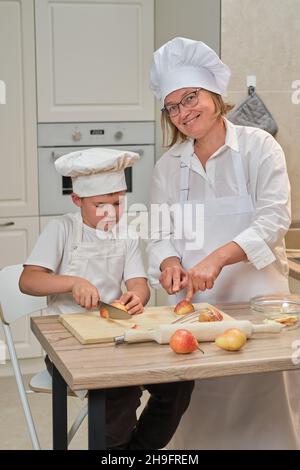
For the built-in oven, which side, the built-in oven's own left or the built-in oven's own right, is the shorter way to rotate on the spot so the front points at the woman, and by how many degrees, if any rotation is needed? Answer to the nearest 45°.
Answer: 0° — it already faces them

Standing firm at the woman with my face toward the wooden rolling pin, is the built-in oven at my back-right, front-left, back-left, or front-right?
back-right

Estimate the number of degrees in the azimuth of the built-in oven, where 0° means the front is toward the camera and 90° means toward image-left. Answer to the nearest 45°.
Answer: approximately 0°

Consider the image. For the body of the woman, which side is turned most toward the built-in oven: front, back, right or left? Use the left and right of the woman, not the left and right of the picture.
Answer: right

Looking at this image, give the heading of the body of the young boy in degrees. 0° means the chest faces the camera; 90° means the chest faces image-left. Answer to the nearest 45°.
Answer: approximately 315°

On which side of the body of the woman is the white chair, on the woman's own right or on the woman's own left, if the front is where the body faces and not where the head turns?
on the woman's own right

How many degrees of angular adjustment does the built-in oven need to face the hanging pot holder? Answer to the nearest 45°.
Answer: approximately 45° to its left
